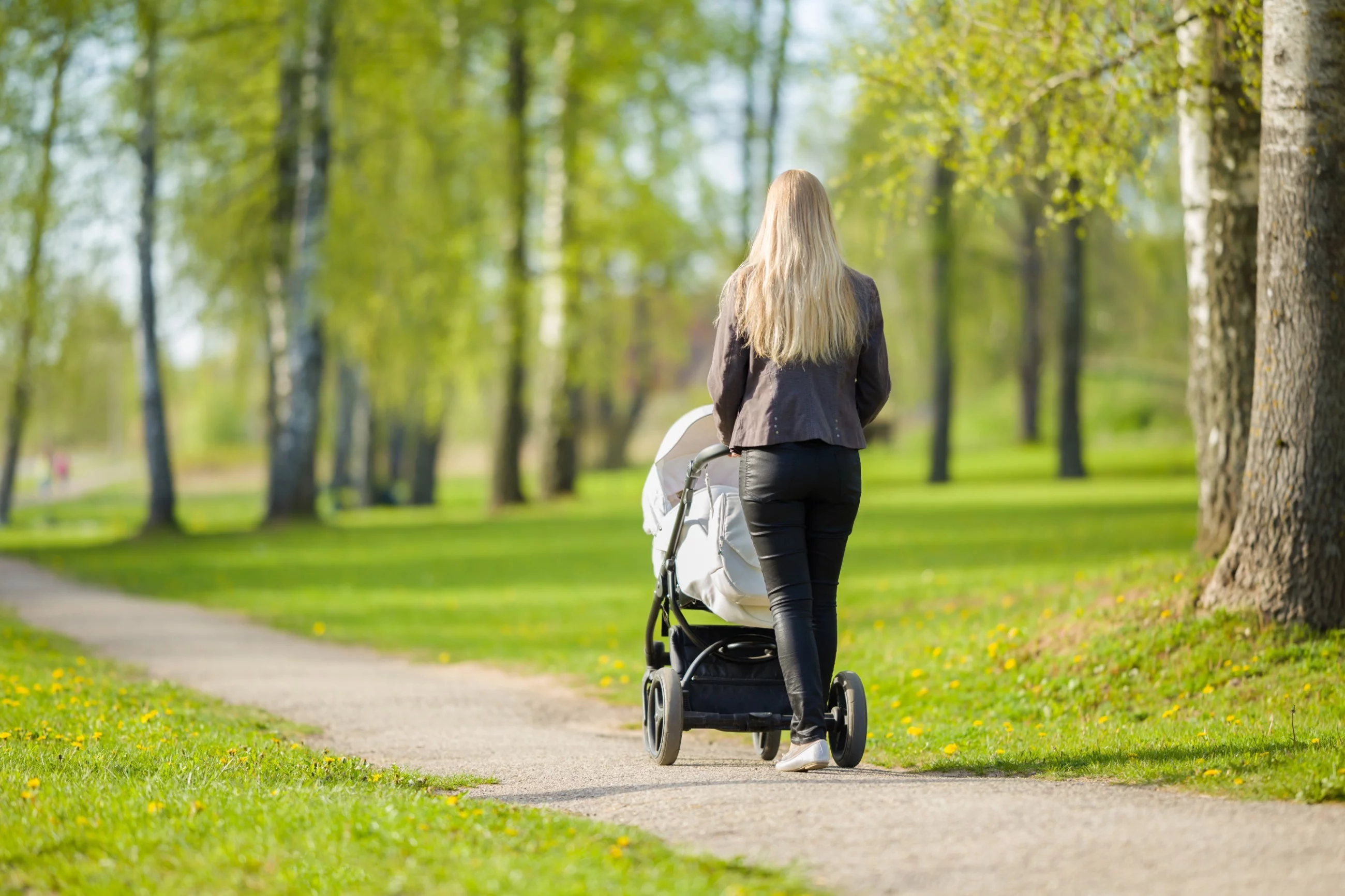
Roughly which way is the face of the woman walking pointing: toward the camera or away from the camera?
away from the camera

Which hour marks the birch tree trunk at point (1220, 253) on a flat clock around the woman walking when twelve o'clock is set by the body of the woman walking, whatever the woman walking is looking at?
The birch tree trunk is roughly at 1 o'clock from the woman walking.

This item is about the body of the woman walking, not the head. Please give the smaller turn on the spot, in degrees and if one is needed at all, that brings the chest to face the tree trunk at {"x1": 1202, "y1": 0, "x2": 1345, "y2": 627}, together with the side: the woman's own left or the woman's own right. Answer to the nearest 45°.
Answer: approximately 45° to the woman's own right

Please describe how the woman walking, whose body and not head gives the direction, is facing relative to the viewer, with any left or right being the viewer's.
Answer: facing away from the viewer

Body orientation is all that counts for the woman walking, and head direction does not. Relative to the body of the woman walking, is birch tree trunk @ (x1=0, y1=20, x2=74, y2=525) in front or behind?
in front
